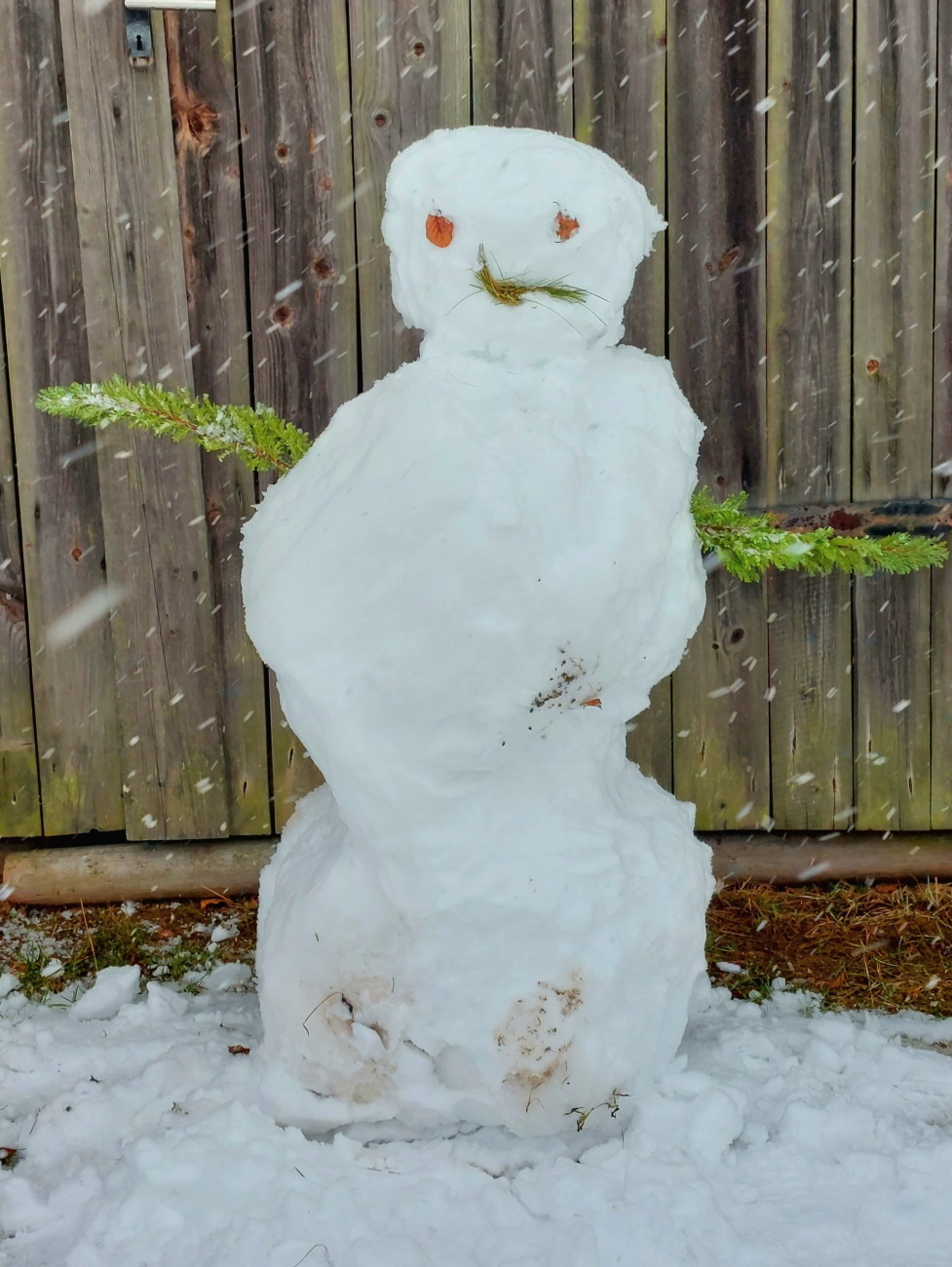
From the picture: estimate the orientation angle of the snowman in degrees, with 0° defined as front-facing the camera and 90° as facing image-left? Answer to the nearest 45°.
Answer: approximately 0°

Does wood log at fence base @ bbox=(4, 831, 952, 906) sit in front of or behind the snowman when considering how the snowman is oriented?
behind

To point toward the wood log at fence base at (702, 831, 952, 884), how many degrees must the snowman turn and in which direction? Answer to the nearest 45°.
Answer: approximately 135° to its left

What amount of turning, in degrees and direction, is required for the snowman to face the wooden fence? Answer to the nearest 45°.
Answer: approximately 180°
